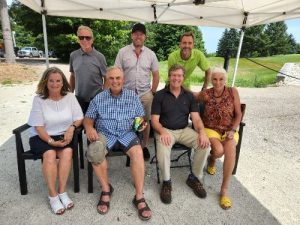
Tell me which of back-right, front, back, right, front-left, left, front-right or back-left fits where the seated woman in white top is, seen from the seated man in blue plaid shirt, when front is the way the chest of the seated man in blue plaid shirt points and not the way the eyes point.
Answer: right

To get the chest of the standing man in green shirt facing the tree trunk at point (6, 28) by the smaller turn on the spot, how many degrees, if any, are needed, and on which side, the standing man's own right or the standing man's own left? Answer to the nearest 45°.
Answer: approximately 135° to the standing man's own right

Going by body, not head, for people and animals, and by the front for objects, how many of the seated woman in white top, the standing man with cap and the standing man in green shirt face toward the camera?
3

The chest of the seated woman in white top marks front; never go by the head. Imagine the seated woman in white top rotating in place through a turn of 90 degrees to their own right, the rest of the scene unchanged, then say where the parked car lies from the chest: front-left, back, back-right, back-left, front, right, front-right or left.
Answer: right

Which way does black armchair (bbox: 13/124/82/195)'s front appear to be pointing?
toward the camera

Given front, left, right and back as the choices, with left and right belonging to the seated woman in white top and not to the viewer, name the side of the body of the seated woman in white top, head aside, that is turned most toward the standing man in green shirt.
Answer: left

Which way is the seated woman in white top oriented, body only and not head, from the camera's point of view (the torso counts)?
toward the camera

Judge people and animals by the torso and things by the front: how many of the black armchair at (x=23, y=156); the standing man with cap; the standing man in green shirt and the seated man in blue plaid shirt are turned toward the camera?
4

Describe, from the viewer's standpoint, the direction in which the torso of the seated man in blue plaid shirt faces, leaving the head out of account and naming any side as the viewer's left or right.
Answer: facing the viewer
